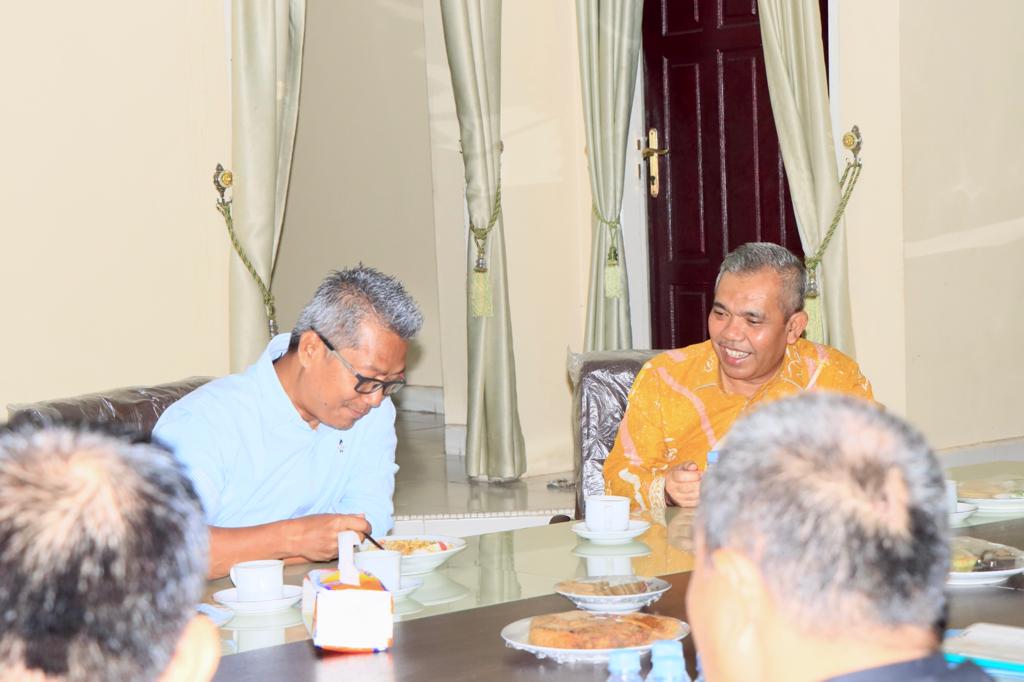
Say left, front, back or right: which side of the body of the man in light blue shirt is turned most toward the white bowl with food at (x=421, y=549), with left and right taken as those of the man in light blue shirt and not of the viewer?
front

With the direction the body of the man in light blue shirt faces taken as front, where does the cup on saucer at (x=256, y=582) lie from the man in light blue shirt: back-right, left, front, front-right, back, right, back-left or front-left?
front-right

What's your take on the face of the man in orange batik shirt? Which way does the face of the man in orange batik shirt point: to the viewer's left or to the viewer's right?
to the viewer's left

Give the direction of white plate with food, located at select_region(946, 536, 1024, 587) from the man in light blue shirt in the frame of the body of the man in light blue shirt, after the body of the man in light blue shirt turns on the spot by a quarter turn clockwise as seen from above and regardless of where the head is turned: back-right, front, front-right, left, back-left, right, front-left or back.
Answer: left

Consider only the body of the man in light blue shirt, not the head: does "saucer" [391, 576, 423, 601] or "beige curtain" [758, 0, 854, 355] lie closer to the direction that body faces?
the saucer

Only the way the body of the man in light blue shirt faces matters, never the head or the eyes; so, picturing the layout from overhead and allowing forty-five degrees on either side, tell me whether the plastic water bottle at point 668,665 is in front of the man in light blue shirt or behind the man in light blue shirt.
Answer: in front

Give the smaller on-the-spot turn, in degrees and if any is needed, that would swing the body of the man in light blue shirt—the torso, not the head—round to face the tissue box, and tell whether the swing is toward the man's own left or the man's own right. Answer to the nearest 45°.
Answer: approximately 45° to the man's own right

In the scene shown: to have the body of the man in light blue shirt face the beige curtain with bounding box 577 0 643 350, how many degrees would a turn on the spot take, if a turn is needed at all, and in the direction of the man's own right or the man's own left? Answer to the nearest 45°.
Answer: approximately 90° to the man's own left

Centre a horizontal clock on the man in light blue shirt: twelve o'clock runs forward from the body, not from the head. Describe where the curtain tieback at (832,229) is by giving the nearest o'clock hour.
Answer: The curtain tieback is roughly at 9 o'clock from the man in light blue shirt.

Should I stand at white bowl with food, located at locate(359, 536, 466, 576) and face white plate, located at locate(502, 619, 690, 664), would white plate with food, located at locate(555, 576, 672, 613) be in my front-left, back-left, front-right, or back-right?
front-left

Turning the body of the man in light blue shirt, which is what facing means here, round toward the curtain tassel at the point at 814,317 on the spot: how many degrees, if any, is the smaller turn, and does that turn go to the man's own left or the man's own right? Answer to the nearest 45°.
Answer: approximately 90° to the man's own left

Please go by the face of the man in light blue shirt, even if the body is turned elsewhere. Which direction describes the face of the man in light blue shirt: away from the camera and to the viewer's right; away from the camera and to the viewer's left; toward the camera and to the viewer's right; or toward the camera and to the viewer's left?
toward the camera and to the viewer's right

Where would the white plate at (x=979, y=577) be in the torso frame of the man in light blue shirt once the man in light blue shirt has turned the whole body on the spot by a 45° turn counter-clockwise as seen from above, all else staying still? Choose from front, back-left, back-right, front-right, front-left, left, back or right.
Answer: front-right

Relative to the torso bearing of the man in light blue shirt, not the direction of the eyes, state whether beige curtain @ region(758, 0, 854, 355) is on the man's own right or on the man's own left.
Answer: on the man's own left

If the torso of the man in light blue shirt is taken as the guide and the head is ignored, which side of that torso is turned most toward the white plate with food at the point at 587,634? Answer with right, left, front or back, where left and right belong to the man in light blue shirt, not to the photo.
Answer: front

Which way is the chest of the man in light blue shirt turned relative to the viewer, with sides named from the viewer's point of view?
facing the viewer and to the right of the viewer

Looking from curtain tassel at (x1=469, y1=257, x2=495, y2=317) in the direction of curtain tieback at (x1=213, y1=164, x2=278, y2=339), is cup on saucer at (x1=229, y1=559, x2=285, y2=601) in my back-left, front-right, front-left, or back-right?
front-left
